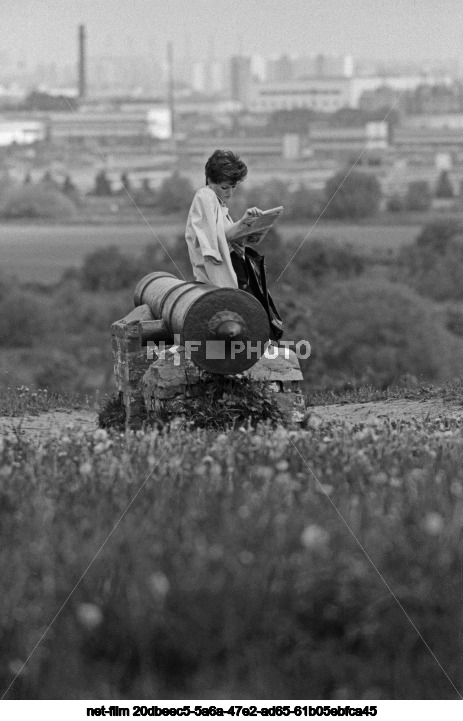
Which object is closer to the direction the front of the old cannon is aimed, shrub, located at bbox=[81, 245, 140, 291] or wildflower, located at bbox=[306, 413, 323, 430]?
the shrub

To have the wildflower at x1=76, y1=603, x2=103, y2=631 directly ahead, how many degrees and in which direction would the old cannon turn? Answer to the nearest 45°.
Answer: approximately 135° to its left

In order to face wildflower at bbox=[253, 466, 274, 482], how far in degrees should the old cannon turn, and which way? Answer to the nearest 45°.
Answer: approximately 135° to its left

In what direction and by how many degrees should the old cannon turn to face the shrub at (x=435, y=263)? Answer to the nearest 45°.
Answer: approximately 45° to its right

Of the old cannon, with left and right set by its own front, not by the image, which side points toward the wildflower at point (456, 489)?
back

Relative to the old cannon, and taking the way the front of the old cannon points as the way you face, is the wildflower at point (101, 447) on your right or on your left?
on your left

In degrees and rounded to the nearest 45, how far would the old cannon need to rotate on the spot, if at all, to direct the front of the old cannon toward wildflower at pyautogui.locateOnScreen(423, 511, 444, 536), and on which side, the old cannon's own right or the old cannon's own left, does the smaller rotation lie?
approximately 135° to the old cannon's own left

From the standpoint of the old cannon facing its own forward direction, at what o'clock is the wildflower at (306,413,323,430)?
The wildflower is roughly at 4 o'clock from the old cannon.

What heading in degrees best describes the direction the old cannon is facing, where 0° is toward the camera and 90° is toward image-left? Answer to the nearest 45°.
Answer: approximately 135°

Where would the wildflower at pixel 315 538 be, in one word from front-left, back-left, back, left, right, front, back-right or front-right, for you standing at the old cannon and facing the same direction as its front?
back-left

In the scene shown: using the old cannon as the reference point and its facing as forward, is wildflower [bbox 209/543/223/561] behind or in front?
behind

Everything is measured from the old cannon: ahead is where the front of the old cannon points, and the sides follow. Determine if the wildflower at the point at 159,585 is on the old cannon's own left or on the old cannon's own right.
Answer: on the old cannon's own left
